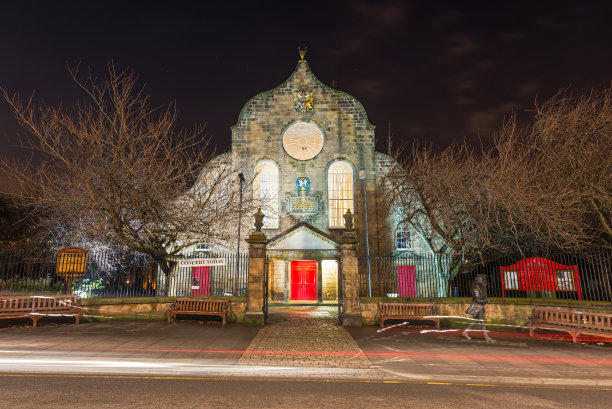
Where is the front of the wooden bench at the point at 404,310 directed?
toward the camera

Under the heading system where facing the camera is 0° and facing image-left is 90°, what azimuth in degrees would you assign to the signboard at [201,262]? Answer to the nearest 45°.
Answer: approximately 0°

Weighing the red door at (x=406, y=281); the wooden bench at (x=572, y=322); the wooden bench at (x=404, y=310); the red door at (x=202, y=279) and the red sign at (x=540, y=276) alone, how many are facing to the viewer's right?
0

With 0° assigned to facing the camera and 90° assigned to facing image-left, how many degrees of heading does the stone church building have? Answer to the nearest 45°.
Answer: approximately 0°

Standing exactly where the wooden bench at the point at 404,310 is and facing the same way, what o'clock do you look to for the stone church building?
The stone church building is roughly at 5 o'clock from the wooden bench.

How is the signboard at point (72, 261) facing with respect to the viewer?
toward the camera

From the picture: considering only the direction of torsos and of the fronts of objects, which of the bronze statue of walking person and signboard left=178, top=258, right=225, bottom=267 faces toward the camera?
the signboard

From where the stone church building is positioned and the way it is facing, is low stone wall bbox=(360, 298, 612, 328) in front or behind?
in front

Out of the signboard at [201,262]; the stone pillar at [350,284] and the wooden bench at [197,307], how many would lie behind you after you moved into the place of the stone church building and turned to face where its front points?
0

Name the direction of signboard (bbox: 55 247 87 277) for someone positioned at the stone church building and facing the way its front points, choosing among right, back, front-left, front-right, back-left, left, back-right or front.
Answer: front-right

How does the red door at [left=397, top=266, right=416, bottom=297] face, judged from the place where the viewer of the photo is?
facing the viewer

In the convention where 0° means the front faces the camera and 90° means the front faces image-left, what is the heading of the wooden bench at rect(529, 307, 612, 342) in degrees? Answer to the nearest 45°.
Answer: approximately 45°
